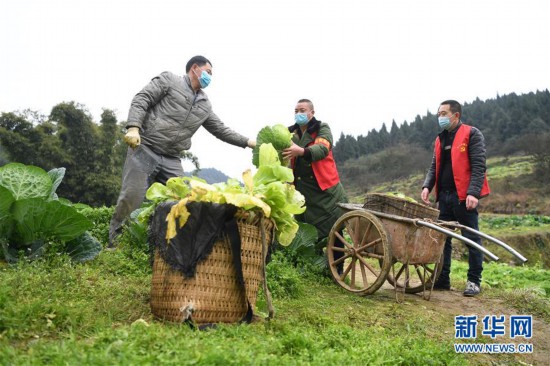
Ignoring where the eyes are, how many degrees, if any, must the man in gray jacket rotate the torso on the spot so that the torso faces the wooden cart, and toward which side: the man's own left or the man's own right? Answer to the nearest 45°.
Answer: approximately 45° to the man's own left

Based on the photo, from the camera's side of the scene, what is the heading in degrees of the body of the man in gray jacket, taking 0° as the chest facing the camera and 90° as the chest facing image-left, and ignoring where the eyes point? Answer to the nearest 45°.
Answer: approximately 315°

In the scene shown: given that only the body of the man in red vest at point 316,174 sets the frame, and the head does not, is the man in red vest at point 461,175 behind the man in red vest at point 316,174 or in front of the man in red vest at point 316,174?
behind

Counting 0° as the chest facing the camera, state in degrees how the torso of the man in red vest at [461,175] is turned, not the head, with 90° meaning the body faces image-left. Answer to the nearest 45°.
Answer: approximately 45°
